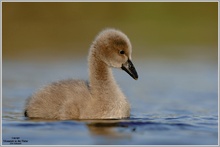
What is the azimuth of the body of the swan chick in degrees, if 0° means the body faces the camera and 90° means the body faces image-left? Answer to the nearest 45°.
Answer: approximately 270°
